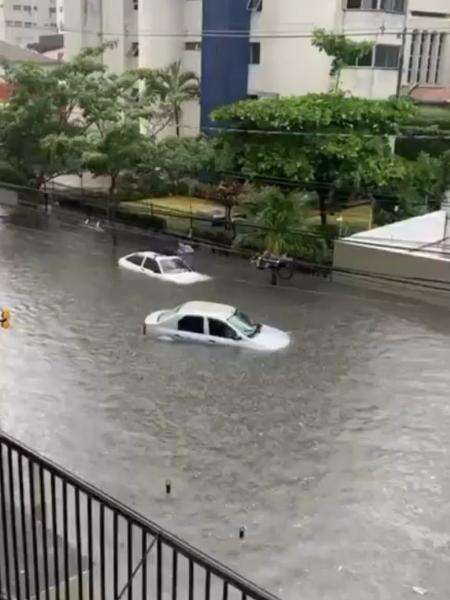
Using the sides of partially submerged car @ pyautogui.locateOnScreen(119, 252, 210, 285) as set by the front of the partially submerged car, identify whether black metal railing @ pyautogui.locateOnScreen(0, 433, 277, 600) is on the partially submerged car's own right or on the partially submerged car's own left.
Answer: on the partially submerged car's own right

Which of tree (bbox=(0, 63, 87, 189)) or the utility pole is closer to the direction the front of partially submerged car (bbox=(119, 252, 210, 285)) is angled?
the utility pole

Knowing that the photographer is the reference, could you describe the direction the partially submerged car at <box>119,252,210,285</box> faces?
facing the viewer and to the right of the viewer

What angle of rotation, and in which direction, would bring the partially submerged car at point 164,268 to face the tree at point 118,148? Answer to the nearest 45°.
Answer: approximately 135° to its left

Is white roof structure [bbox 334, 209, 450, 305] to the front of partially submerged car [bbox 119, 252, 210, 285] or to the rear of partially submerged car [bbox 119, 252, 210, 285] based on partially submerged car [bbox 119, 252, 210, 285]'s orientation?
to the front

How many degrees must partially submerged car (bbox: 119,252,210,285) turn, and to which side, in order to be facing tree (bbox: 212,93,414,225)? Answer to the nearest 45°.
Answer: approximately 90° to its left

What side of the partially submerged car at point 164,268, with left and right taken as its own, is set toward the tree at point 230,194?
left

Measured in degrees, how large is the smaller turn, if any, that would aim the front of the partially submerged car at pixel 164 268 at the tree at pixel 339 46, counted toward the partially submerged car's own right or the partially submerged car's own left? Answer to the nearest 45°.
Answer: approximately 90° to the partially submerged car's own left

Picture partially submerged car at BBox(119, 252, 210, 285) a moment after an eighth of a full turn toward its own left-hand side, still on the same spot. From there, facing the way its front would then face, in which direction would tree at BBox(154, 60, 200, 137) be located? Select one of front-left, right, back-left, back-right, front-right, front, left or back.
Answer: left

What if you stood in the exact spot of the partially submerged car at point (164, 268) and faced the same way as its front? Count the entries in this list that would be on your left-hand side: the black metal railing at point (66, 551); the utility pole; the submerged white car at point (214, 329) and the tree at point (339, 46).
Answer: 2

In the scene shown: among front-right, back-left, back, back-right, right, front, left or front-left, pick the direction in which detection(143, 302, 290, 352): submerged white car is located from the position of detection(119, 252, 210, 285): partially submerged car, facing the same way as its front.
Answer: front-right

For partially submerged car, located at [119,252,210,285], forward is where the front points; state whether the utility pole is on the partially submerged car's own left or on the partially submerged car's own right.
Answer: on the partially submerged car's own left
